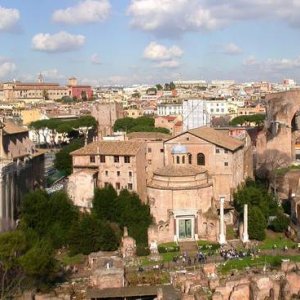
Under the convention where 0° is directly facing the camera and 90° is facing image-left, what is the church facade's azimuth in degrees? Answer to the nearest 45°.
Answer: approximately 0°

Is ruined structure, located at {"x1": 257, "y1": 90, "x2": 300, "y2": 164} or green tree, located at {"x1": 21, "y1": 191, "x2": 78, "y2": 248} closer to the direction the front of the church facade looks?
the green tree

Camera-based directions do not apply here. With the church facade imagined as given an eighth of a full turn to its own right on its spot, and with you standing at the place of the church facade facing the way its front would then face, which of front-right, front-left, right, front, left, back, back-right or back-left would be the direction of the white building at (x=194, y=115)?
back-right

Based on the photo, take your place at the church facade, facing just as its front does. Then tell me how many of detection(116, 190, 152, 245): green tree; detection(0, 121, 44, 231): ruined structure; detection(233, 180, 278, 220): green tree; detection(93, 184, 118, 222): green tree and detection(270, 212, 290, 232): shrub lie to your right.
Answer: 3

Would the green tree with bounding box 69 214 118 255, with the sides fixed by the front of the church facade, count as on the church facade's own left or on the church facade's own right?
on the church facade's own right

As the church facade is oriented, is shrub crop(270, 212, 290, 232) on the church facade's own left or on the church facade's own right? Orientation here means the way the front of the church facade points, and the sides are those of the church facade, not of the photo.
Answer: on the church facade's own left

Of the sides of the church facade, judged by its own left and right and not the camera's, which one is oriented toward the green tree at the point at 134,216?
right

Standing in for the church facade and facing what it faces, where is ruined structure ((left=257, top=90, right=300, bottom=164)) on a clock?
The ruined structure is roughly at 7 o'clock from the church facade.

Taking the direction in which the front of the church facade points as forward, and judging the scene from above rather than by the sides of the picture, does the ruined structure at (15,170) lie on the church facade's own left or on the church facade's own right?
on the church facade's own right

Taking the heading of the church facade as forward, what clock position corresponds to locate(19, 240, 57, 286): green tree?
The green tree is roughly at 1 o'clock from the church facade.

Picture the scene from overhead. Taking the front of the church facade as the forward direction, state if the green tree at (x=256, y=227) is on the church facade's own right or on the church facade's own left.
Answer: on the church facade's own left

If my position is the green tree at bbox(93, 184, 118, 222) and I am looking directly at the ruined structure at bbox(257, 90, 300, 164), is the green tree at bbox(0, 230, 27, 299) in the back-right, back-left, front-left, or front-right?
back-right
